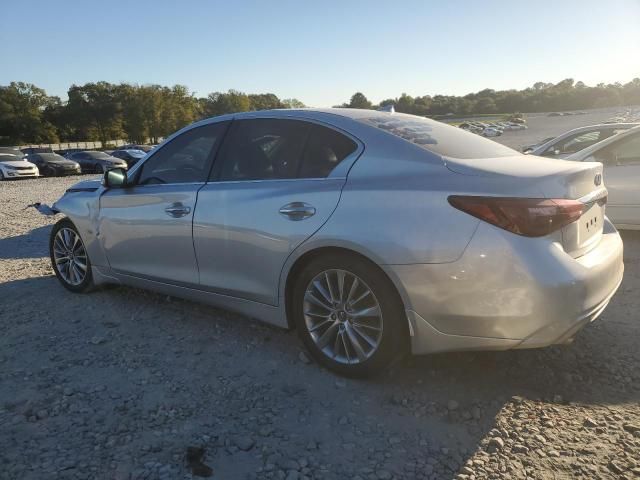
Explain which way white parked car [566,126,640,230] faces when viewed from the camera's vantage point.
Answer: facing to the left of the viewer

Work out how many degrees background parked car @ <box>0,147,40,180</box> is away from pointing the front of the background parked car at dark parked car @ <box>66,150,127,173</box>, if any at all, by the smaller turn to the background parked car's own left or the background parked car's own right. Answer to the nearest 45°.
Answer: approximately 90° to the background parked car's own left

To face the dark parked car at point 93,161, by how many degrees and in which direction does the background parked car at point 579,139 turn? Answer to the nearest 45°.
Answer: approximately 45° to its right

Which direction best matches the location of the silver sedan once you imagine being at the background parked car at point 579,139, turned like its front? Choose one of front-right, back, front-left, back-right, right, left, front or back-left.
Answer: left

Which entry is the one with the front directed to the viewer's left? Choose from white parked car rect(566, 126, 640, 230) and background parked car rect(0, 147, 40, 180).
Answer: the white parked car

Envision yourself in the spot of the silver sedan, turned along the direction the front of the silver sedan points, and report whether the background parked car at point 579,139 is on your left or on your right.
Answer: on your right

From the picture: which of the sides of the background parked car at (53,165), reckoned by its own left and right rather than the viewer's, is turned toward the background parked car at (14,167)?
right

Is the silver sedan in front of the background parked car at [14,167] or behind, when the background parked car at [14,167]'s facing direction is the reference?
in front

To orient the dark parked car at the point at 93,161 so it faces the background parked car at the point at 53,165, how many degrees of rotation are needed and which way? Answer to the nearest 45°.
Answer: approximately 90° to its right

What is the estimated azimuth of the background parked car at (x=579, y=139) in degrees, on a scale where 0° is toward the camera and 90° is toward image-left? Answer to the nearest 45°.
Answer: approximately 90°
